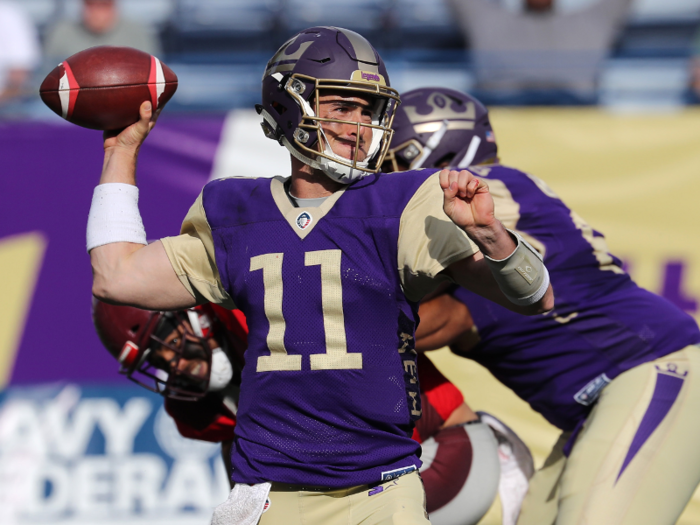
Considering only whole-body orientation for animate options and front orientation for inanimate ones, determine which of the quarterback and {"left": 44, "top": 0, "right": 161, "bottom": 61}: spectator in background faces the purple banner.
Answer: the spectator in background

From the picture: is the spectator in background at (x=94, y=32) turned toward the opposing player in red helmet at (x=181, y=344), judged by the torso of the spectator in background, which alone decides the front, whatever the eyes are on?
yes

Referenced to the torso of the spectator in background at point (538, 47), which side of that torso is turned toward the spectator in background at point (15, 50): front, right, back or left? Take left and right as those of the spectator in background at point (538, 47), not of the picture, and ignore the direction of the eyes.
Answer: right

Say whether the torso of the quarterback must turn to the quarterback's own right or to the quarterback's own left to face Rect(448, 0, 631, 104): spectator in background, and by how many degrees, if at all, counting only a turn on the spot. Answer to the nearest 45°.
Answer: approximately 180°

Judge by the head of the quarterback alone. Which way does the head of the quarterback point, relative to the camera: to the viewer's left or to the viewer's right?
to the viewer's right

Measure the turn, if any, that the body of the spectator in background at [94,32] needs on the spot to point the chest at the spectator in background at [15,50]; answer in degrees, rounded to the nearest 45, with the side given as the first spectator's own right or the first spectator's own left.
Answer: approximately 90° to the first spectator's own right

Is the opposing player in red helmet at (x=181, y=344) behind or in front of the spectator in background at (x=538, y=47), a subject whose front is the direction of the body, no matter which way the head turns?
in front

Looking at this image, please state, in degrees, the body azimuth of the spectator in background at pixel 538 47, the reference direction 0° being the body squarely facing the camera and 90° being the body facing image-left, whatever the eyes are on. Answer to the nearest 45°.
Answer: approximately 0°

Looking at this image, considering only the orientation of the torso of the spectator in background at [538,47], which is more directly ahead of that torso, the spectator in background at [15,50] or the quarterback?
the quarterback

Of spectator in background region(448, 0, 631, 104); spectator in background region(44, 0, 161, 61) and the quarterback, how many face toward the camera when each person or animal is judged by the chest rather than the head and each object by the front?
3

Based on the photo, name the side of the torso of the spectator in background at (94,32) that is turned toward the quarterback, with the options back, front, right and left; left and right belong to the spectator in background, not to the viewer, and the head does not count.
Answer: front

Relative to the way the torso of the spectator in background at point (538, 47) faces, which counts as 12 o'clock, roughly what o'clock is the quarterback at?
The quarterback is roughly at 12 o'clock from the spectator in background.

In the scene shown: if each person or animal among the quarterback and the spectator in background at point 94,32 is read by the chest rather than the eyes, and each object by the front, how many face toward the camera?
2
